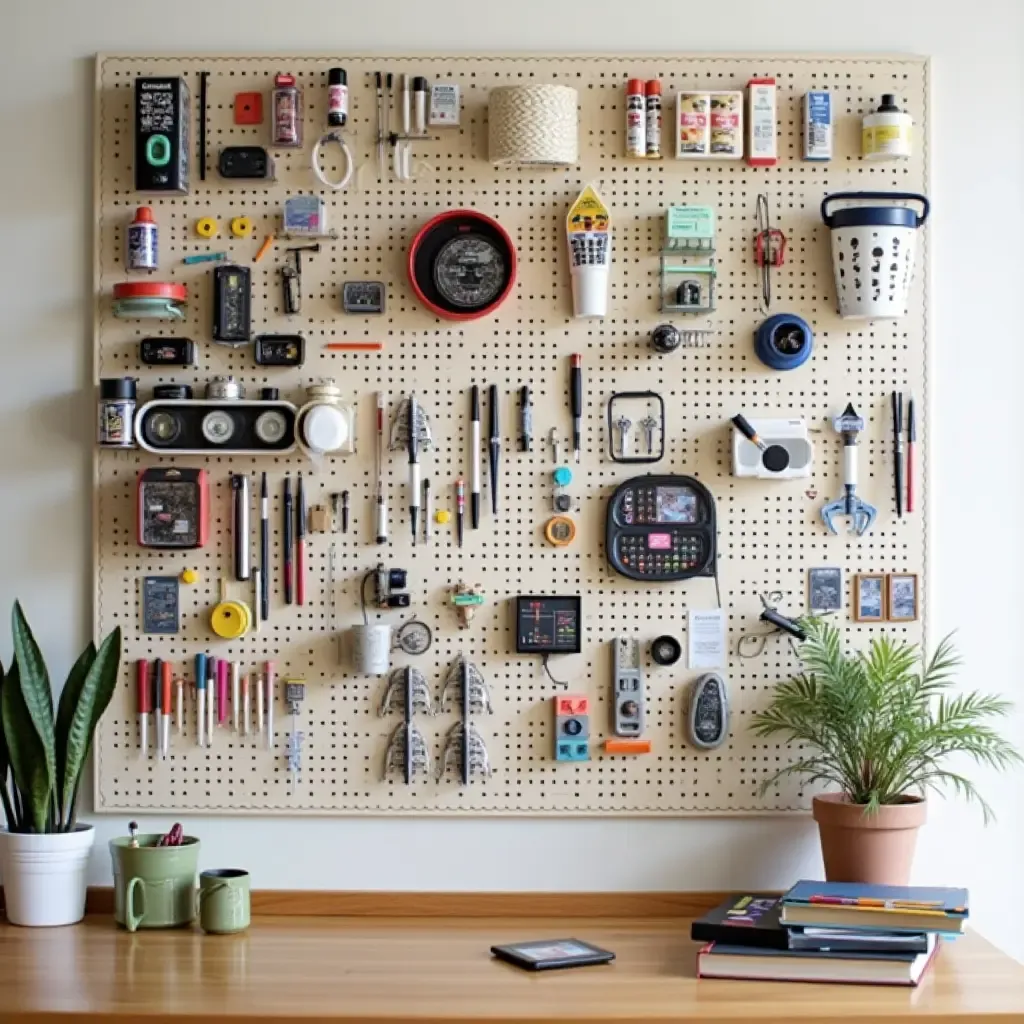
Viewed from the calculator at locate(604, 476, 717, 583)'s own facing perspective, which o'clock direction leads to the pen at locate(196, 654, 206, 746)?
The pen is roughly at 3 o'clock from the calculator.

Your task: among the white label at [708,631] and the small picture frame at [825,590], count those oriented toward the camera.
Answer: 2

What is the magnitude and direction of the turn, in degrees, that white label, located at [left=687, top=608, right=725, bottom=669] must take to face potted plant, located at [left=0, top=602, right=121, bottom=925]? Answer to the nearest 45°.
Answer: approximately 90° to its right

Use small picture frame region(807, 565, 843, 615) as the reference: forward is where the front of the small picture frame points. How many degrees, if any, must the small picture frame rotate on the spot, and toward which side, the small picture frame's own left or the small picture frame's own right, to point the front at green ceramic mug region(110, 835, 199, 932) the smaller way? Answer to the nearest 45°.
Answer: approximately 90° to the small picture frame's own right

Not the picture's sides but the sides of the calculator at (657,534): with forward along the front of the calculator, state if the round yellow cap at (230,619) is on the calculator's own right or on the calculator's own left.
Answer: on the calculator's own right
